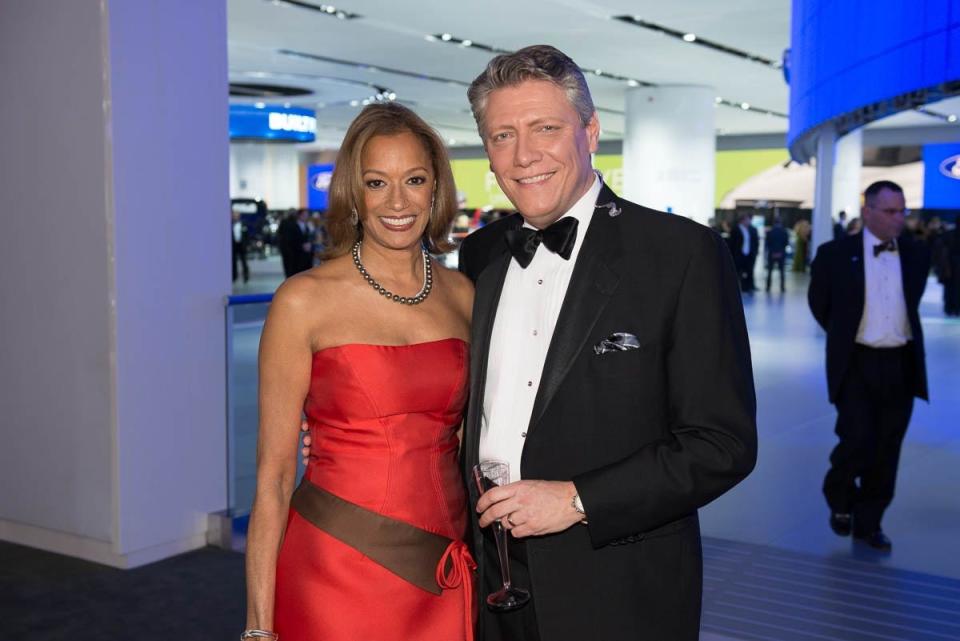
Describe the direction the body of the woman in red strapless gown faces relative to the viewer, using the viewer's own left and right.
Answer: facing the viewer and to the right of the viewer

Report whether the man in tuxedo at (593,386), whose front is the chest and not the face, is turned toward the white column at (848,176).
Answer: no

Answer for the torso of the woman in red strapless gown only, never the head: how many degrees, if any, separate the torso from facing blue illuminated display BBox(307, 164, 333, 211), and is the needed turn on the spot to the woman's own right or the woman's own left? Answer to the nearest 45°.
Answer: approximately 135° to the woman's own left

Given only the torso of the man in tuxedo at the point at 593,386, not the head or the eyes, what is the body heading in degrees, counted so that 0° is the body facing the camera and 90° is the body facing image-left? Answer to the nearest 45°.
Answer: approximately 45°

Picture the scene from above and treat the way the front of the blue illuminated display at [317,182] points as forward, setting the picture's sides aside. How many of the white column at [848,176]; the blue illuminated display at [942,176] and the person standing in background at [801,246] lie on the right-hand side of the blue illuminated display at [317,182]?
0

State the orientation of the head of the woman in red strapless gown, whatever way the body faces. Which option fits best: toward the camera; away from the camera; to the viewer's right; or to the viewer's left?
toward the camera

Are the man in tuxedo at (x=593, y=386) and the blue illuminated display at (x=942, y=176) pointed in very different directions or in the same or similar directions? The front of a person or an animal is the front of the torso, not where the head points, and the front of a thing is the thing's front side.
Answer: same or similar directions

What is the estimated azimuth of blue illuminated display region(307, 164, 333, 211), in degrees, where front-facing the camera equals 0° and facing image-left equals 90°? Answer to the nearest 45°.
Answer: approximately 0°

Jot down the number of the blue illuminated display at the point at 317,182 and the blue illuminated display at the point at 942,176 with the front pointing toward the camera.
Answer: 2

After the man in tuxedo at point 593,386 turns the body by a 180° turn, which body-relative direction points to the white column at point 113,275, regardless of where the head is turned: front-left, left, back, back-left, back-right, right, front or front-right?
left

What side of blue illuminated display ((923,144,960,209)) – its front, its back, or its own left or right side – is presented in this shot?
front

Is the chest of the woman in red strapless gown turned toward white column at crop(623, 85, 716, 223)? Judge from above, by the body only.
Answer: no

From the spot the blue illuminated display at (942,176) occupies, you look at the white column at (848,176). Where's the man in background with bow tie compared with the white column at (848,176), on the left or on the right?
left

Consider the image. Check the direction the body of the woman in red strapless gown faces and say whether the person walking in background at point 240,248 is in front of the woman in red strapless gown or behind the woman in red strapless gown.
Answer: behind
